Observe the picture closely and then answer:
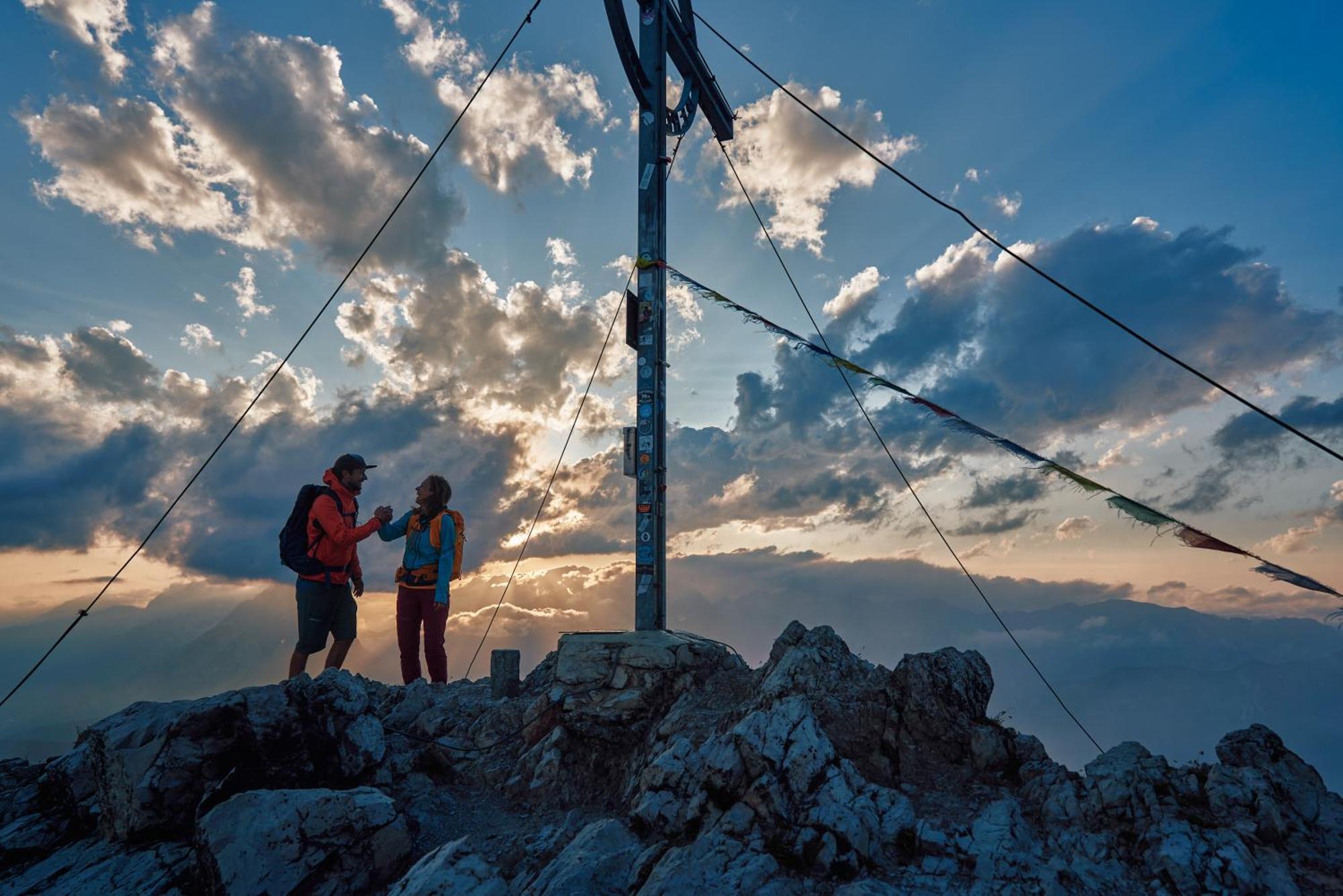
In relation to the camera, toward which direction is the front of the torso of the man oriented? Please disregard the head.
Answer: to the viewer's right

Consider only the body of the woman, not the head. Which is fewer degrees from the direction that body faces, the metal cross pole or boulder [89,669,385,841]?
the boulder

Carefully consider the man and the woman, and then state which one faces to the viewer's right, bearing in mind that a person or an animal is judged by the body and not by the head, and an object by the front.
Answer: the man

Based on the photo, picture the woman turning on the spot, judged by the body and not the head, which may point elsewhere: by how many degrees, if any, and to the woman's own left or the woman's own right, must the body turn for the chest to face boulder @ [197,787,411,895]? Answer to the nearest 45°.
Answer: approximately 45° to the woman's own left

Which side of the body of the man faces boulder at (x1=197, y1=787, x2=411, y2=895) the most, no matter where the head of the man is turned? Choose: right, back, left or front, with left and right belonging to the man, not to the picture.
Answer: right

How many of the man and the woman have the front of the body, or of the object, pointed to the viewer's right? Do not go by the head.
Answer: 1

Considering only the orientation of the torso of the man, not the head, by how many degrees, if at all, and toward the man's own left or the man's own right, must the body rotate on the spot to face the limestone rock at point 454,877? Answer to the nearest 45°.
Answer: approximately 90° to the man's own right

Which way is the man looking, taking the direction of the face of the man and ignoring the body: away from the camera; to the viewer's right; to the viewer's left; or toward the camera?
to the viewer's right

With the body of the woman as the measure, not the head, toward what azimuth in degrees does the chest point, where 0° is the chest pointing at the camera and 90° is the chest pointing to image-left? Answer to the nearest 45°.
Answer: approximately 45°

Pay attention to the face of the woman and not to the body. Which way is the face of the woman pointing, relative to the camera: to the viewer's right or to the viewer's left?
to the viewer's left

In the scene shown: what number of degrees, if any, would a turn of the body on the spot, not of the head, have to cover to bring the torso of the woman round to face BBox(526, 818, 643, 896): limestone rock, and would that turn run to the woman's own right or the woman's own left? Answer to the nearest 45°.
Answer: approximately 45° to the woman's own left
